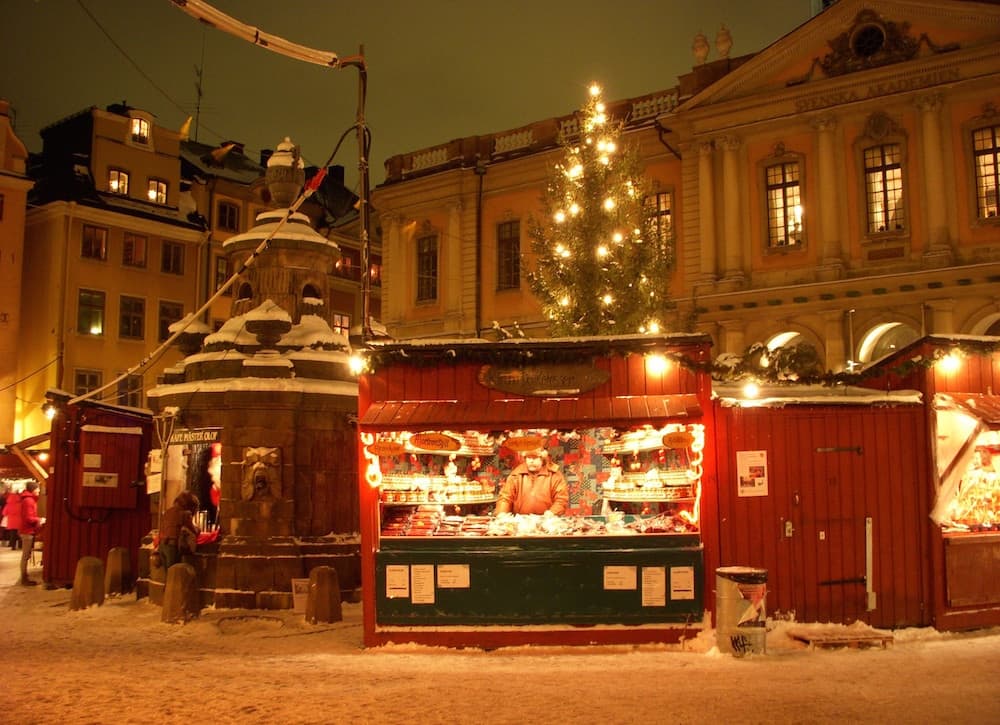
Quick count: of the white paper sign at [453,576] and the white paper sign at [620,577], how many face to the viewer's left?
0

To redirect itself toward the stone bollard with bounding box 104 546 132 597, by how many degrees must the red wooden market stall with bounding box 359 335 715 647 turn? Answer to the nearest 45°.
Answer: approximately 135° to its right

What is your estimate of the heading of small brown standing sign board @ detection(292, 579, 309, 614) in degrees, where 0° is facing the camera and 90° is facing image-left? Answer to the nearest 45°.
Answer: approximately 0°

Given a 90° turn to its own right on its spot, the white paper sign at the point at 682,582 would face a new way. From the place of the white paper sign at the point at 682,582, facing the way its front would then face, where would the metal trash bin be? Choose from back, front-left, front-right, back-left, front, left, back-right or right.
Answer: back-left

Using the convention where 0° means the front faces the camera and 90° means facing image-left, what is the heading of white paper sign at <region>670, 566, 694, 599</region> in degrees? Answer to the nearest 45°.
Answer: approximately 0°
